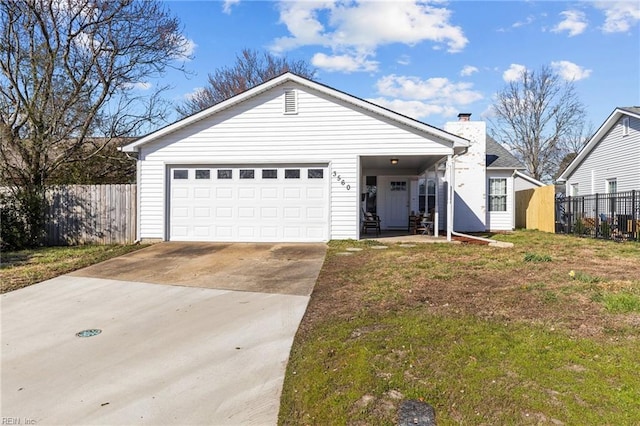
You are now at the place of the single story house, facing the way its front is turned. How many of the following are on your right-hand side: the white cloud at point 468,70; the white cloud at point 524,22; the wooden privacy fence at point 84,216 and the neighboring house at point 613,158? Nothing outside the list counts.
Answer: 1

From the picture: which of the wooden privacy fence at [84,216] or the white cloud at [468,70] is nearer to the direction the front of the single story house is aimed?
the wooden privacy fence

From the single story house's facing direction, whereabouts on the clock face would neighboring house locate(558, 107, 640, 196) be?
The neighboring house is roughly at 8 o'clock from the single story house.

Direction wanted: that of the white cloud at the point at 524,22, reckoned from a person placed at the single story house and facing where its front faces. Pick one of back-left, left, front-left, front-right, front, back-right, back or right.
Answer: left

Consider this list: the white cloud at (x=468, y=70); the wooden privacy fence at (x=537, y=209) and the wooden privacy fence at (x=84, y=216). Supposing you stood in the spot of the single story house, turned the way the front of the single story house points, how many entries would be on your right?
1

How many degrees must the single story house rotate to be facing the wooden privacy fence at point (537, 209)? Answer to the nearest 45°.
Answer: approximately 135° to its left

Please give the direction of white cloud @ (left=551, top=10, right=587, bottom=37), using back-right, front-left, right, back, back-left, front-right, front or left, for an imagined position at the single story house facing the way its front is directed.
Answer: left

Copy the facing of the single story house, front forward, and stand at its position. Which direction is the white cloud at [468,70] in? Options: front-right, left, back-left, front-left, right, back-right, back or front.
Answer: back-left

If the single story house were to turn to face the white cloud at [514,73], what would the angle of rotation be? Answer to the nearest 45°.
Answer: approximately 135° to its left

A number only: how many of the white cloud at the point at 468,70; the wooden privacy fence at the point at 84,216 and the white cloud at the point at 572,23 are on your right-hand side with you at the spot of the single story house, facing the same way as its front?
1

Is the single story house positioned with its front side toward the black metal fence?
no

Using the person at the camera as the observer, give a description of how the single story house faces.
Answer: facing the viewer

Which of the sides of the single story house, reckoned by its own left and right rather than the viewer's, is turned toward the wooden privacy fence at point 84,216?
right
